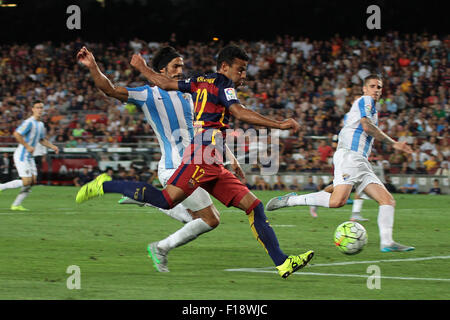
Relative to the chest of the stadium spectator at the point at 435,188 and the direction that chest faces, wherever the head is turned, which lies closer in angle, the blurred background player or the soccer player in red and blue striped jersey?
the soccer player in red and blue striped jersey

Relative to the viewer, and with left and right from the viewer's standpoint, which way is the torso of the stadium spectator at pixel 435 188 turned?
facing the viewer

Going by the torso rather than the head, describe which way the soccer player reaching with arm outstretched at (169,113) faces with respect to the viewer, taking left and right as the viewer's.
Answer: facing the viewer and to the right of the viewer

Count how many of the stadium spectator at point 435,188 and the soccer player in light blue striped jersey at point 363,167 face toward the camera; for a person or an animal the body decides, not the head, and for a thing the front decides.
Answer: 1

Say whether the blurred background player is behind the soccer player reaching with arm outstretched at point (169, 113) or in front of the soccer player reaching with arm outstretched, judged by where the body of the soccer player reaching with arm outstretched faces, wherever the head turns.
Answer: behind

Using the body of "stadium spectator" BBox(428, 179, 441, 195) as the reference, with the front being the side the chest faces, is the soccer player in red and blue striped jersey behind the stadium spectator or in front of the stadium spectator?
in front

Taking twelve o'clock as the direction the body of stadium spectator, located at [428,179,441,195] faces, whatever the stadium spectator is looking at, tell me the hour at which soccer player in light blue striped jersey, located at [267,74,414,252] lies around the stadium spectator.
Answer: The soccer player in light blue striped jersey is roughly at 12 o'clock from the stadium spectator.

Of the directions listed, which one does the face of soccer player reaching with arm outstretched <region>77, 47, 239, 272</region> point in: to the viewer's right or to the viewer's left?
to the viewer's right

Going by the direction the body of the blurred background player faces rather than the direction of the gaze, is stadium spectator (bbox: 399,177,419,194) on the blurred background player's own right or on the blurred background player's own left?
on the blurred background player's own left
